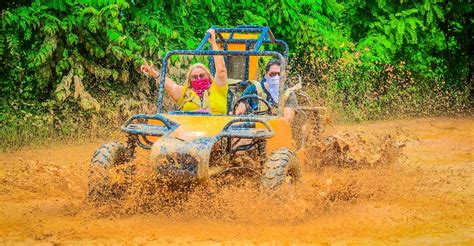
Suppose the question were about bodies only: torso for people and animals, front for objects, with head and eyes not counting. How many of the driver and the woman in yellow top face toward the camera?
2

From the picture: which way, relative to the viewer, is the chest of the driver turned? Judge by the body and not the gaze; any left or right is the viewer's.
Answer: facing the viewer

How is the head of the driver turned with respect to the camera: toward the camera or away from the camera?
toward the camera

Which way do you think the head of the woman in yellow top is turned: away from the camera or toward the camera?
toward the camera

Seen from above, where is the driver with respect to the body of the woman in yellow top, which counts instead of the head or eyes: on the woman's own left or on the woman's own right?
on the woman's own left

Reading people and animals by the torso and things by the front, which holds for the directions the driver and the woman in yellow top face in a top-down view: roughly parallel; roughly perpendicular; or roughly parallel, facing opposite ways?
roughly parallel
